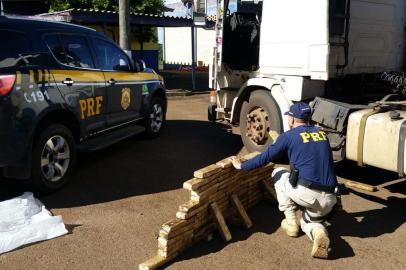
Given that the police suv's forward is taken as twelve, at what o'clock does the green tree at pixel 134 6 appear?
The green tree is roughly at 11 o'clock from the police suv.

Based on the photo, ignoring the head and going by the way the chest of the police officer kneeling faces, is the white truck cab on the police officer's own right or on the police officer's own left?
on the police officer's own right

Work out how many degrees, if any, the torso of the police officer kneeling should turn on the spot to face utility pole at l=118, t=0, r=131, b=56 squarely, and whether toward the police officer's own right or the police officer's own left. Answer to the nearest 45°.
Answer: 0° — they already face it

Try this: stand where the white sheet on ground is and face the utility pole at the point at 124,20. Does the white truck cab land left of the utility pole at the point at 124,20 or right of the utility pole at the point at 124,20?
right

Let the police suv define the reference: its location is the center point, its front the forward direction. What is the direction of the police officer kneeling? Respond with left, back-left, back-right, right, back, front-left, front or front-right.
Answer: right

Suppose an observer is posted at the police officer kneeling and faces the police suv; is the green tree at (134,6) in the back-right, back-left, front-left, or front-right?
front-right

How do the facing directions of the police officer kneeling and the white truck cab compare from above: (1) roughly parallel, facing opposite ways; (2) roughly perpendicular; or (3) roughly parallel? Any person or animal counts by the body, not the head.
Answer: roughly parallel

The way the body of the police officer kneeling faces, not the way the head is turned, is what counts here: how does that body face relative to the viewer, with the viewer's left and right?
facing away from the viewer and to the left of the viewer

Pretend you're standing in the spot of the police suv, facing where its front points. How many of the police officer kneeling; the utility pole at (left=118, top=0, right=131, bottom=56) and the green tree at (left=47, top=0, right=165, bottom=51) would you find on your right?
1

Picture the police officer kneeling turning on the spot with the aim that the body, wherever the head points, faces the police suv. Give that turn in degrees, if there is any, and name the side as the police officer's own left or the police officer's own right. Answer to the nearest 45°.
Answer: approximately 45° to the police officer's own left

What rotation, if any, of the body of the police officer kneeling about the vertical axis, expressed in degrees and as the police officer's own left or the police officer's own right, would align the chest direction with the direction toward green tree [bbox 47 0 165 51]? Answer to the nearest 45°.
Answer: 0° — they already face it

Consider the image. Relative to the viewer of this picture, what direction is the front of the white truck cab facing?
facing away from the viewer and to the left of the viewer

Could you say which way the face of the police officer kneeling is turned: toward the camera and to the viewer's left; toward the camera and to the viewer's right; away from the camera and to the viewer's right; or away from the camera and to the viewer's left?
away from the camera and to the viewer's left

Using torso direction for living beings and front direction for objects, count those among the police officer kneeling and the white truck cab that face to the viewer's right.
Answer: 0

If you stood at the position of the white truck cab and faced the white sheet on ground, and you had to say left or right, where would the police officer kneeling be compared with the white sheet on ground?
left
